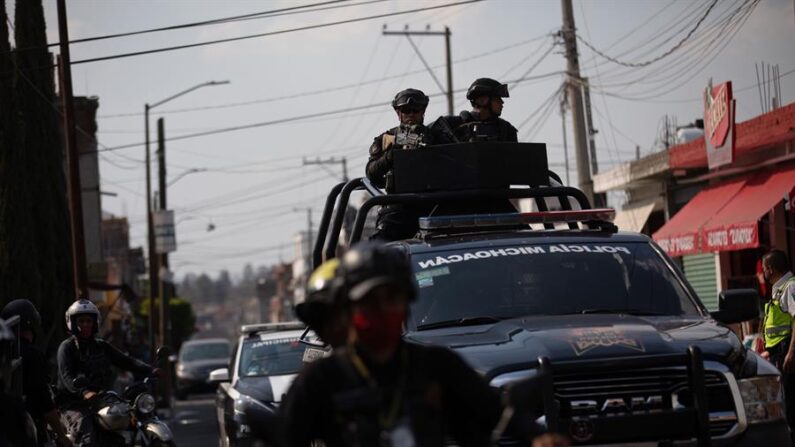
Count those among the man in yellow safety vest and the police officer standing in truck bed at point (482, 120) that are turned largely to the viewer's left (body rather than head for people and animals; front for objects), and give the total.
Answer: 1

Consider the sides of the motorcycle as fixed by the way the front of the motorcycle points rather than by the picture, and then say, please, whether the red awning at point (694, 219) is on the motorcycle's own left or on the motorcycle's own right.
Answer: on the motorcycle's own left

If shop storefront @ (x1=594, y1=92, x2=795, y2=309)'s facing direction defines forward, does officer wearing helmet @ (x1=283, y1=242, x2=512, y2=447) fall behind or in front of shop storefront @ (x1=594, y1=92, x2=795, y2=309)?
in front

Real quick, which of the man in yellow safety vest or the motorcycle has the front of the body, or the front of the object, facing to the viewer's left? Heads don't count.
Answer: the man in yellow safety vest

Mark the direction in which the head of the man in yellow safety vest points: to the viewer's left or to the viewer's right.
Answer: to the viewer's left
